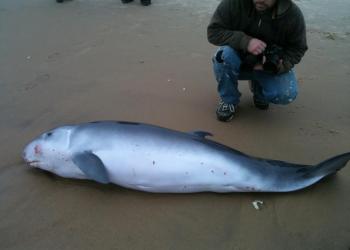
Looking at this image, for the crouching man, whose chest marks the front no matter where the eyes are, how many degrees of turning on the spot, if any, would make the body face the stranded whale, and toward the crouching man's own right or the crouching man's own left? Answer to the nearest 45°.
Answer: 0° — they already face it

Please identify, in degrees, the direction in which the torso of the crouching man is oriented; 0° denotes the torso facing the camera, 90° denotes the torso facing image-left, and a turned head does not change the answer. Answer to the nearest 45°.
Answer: approximately 0°
